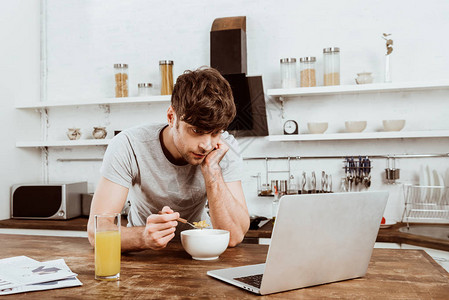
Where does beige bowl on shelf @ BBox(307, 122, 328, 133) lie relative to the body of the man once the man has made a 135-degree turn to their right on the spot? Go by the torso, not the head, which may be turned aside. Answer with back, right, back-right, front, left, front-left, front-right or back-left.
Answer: back-right

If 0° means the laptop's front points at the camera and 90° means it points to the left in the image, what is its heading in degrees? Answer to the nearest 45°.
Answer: approximately 135°

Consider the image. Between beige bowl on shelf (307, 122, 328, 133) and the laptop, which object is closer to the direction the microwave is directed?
the laptop

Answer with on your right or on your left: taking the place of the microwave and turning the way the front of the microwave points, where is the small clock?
on your left

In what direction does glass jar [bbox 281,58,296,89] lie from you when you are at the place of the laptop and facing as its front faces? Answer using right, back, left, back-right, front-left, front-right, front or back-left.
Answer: front-right

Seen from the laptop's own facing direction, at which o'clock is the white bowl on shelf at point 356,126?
The white bowl on shelf is roughly at 2 o'clock from the laptop.

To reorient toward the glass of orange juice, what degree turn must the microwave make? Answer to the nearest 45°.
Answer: approximately 45° to its left

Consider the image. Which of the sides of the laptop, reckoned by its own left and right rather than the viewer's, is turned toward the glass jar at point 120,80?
front

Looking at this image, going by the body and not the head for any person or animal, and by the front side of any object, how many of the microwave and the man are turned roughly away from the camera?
0

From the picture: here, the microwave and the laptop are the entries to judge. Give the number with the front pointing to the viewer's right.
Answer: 0

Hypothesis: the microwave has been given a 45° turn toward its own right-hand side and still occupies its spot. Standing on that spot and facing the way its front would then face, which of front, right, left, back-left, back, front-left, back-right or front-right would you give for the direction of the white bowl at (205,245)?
left

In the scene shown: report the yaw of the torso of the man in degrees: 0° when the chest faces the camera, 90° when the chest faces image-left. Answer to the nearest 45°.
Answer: approximately 315°

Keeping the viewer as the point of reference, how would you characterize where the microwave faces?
facing the viewer and to the left of the viewer

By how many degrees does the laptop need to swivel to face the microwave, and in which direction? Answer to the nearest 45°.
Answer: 0° — it already faces it
